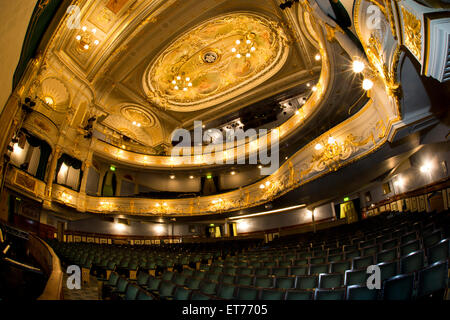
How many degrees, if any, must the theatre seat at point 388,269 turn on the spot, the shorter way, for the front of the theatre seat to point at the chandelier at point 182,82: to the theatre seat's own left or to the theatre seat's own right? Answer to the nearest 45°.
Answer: approximately 90° to the theatre seat's own right

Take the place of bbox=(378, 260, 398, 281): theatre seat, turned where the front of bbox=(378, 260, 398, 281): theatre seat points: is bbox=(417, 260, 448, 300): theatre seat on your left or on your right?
on your left

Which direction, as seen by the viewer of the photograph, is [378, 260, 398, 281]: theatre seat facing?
facing the viewer and to the left of the viewer

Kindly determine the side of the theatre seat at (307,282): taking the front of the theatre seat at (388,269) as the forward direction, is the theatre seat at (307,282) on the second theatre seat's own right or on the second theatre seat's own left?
on the second theatre seat's own right

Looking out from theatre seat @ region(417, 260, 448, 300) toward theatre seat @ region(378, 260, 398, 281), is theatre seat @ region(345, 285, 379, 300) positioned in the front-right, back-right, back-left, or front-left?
front-left
